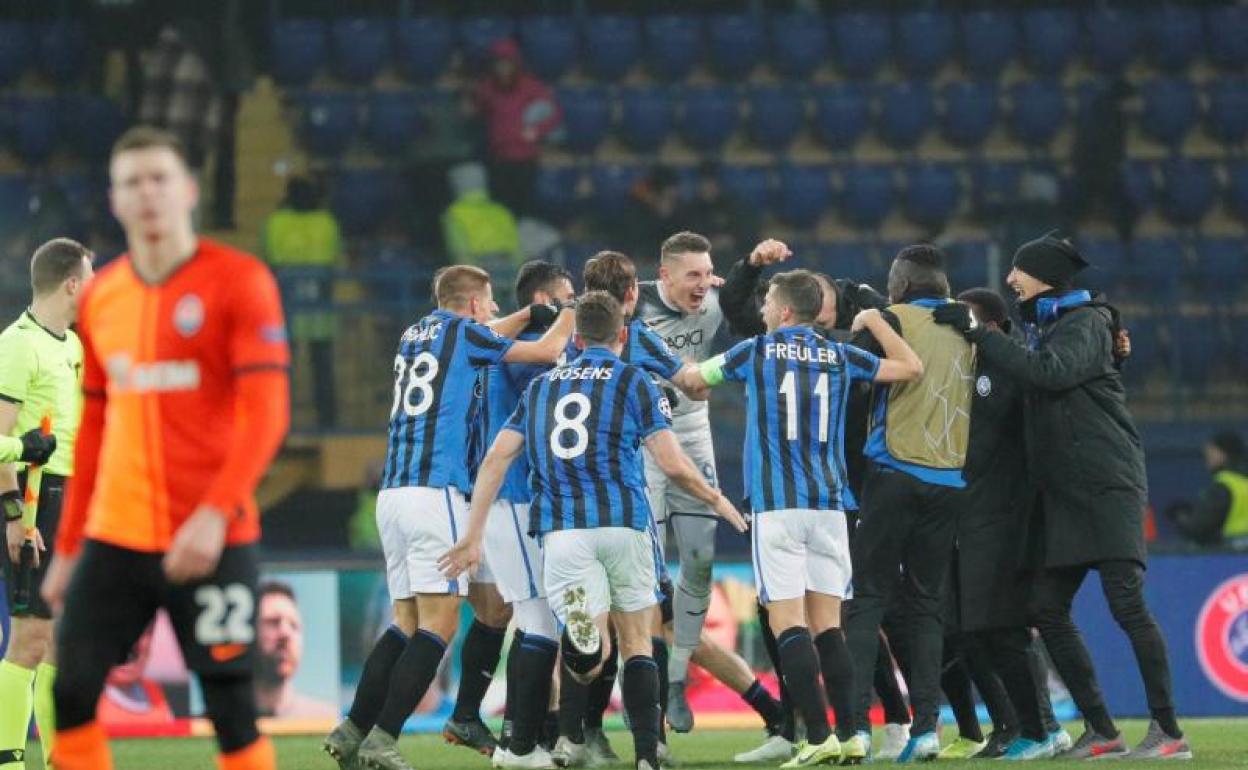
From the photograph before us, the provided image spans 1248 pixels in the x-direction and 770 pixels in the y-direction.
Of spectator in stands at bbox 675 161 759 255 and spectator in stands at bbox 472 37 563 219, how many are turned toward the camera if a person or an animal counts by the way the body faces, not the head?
2

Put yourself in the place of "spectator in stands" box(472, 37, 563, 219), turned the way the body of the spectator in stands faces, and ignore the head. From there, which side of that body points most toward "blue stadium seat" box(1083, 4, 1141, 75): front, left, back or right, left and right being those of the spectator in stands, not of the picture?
left

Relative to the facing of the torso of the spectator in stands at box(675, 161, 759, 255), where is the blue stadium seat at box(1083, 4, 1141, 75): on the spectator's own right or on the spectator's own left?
on the spectator's own left

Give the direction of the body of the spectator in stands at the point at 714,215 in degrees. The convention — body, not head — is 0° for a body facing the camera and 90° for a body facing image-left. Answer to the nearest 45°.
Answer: approximately 0°

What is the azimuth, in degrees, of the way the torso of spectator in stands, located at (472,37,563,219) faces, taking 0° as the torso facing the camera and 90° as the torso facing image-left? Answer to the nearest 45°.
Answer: approximately 0°
